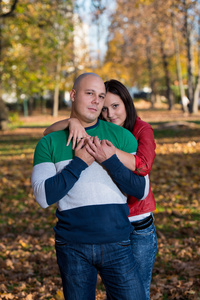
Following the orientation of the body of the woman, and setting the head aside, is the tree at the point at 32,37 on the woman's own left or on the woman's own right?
on the woman's own right

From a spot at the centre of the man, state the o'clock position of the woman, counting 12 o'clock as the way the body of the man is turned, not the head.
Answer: The woman is roughly at 7 o'clock from the man.

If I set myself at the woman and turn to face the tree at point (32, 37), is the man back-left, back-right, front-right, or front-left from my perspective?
back-left

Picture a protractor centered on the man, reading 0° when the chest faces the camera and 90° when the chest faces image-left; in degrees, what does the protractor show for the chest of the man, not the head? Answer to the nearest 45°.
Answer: approximately 0°
